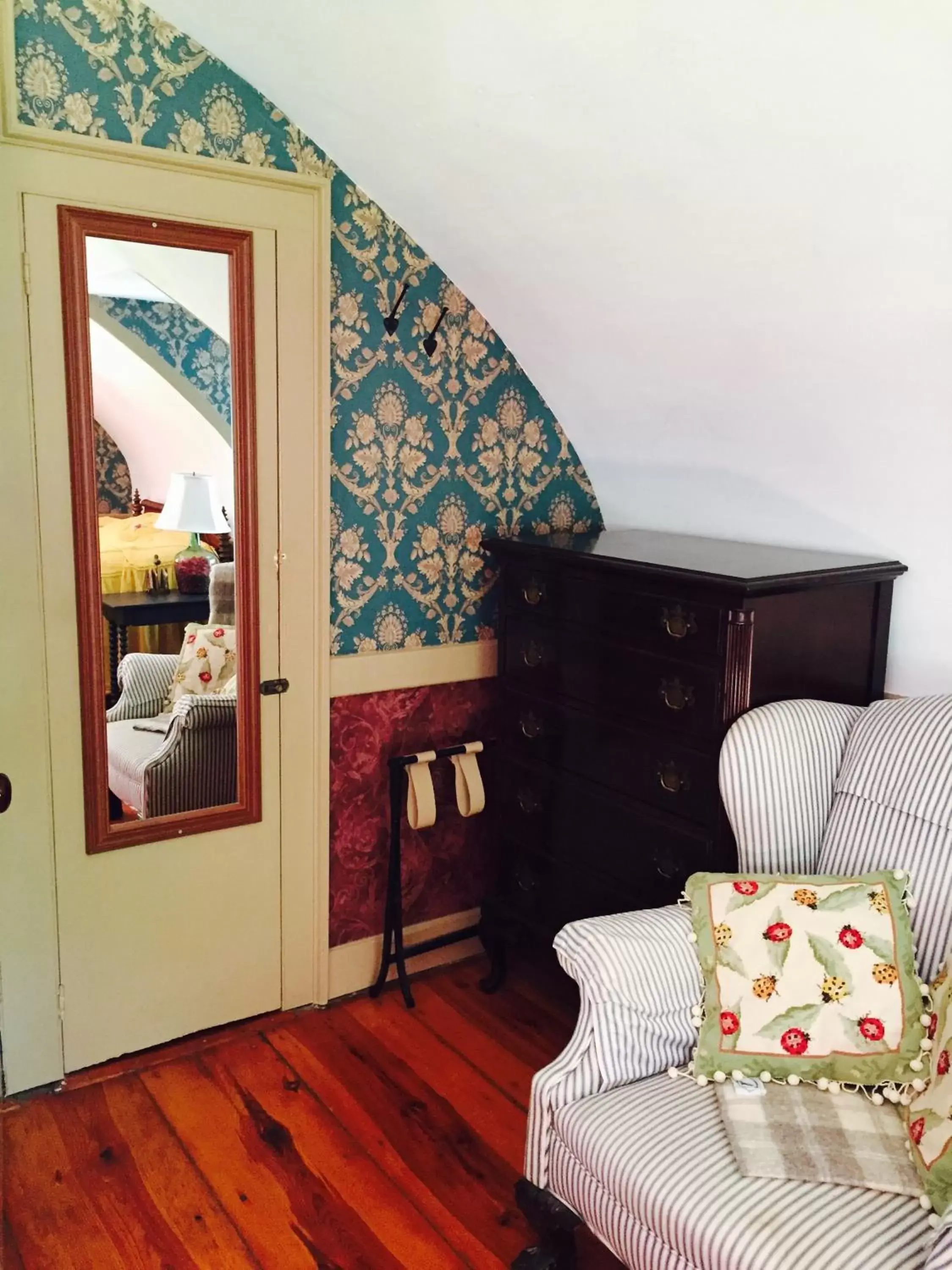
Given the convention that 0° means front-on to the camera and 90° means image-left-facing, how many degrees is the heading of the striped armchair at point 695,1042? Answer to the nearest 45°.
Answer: approximately 45°

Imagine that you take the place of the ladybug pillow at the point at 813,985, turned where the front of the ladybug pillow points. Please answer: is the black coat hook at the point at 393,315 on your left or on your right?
on your right
